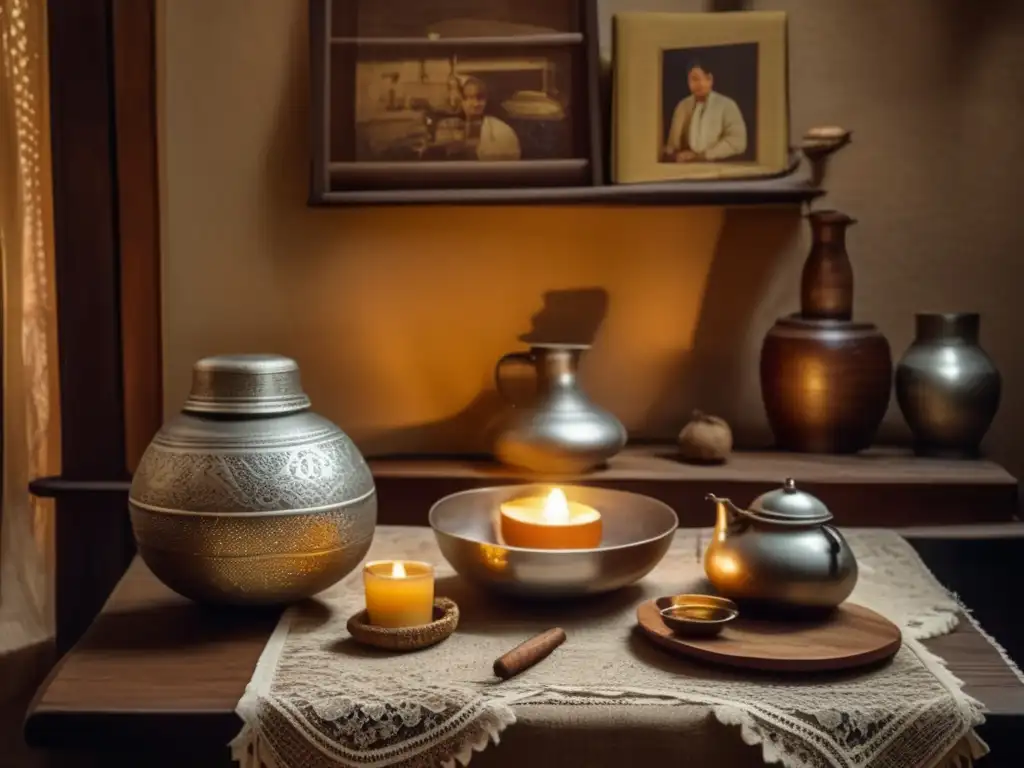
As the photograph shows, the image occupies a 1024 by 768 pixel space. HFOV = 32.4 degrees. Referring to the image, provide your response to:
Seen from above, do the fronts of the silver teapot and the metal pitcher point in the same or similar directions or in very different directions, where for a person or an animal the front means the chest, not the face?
very different directions

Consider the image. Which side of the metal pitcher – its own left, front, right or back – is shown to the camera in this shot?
right

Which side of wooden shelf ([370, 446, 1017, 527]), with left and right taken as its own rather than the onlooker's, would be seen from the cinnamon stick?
front

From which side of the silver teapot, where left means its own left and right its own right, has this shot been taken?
left

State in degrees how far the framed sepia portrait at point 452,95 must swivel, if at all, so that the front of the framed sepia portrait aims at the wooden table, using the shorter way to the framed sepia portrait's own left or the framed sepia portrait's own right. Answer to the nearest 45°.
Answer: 0° — it already faces it

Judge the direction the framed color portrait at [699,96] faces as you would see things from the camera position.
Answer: facing the viewer

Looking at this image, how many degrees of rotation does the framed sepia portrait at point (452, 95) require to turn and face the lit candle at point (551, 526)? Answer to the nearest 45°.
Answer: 0° — it already faces it

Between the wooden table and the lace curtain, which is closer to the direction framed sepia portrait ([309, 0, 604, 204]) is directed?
the wooden table

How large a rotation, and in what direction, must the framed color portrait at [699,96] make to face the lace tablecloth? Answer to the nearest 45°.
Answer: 0° — it already faces it

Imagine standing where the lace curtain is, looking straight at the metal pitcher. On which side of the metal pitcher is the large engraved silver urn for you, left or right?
right

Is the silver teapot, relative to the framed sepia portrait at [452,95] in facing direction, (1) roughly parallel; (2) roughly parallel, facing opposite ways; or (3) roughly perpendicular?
roughly perpendicular

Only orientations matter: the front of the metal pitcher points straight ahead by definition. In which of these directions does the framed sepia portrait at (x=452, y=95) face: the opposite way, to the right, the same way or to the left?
to the right

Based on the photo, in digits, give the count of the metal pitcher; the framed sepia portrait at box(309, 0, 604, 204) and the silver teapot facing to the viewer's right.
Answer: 1
